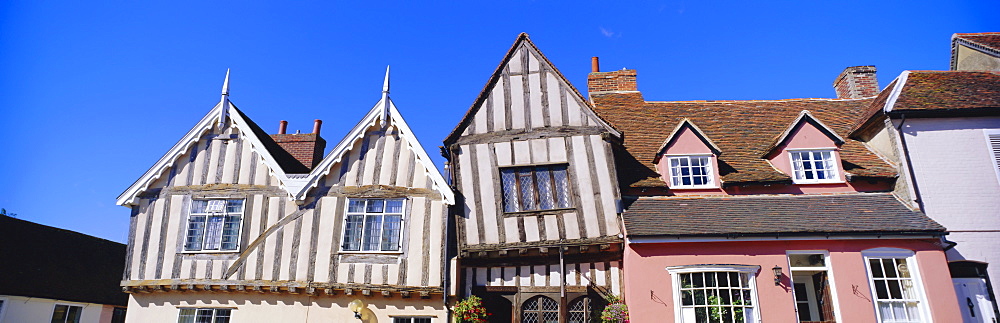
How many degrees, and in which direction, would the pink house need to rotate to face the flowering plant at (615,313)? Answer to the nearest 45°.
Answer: approximately 90° to its right

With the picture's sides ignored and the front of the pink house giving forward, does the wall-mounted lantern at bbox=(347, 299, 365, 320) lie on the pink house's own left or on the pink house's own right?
on the pink house's own right

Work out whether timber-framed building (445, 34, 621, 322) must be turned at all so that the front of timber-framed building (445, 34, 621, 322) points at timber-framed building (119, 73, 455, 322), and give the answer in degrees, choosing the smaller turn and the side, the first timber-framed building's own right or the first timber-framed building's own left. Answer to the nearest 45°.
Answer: approximately 90° to the first timber-framed building's own right

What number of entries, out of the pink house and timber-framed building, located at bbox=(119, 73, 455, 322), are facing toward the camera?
2

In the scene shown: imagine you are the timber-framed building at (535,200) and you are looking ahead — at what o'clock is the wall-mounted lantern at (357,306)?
The wall-mounted lantern is roughly at 3 o'clock from the timber-framed building.

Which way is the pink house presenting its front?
toward the camera

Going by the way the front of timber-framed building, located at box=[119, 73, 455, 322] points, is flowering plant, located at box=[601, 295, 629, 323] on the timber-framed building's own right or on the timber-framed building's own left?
on the timber-framed building's own left

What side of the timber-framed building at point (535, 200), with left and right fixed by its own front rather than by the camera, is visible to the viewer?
front

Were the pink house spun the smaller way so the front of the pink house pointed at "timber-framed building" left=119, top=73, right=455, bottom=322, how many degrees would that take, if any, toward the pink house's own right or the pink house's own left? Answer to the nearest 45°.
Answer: approximately 90° to the pink house's own right

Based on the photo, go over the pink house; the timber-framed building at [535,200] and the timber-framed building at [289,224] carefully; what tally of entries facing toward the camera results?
3
